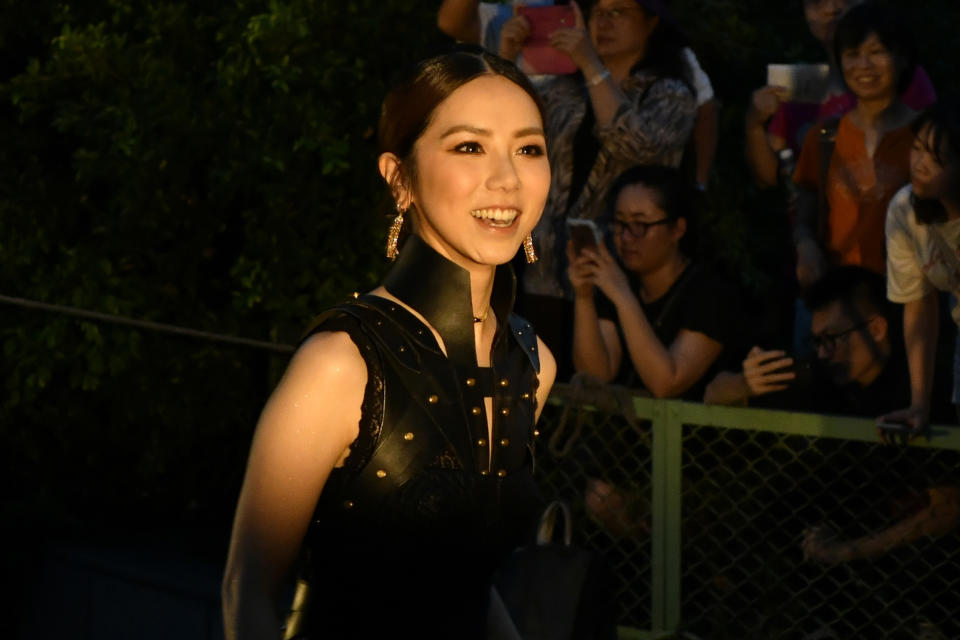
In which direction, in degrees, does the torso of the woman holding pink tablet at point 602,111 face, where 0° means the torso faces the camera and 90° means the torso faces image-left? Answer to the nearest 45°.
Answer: approximately 45°

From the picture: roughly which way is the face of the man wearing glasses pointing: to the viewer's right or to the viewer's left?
to the viewer's left

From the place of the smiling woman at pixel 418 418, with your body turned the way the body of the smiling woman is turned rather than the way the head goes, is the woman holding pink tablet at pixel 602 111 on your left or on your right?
on your left

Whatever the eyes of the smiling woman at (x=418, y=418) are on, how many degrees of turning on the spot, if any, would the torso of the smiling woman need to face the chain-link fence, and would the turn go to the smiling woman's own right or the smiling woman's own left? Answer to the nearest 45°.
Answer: approximately 90° to the smiling woman's own left
